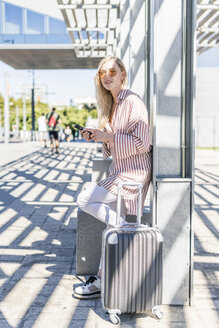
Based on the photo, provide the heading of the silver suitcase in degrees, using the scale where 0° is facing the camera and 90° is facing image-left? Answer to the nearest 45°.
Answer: approximately 0°
